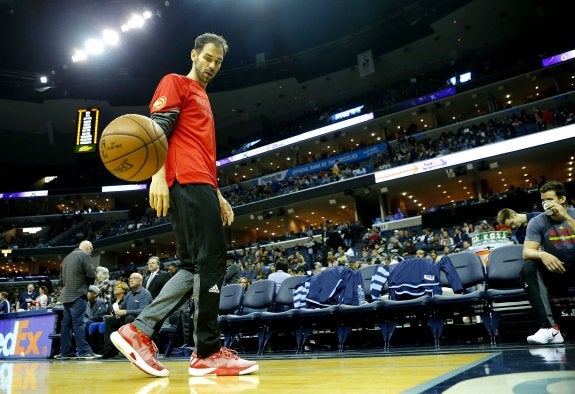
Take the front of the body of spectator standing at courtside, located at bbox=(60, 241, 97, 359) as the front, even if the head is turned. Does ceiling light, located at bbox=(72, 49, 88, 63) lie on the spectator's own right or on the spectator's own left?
on the spectator's own left

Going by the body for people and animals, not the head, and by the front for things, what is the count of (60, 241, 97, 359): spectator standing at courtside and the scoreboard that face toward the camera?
1

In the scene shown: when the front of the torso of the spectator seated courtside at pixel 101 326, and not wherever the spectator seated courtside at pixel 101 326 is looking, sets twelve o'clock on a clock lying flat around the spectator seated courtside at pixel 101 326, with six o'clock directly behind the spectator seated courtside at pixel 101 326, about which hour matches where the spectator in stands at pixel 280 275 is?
the spectator in stands at pixel 280 275 is roughly at 8 o'clock from the spectator seated courtside at pixel 101 326.

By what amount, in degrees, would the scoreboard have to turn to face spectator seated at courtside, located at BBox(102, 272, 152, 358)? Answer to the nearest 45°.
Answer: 0° — it already faces them

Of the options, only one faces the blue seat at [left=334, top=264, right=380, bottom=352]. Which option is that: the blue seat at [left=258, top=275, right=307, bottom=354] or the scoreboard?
the scoreboard

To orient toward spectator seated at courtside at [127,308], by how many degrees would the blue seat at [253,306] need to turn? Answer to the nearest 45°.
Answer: approximately 45° to its right

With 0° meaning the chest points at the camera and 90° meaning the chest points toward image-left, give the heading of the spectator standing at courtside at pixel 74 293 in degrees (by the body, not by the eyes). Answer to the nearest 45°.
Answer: approximately 225°

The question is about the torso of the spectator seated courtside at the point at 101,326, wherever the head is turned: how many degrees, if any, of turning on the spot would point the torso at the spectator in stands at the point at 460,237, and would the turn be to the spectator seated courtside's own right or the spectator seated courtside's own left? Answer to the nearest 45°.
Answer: approximately 135° to the spectator seated courtside's own left

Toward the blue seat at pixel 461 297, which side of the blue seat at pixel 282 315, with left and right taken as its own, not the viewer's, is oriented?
left
